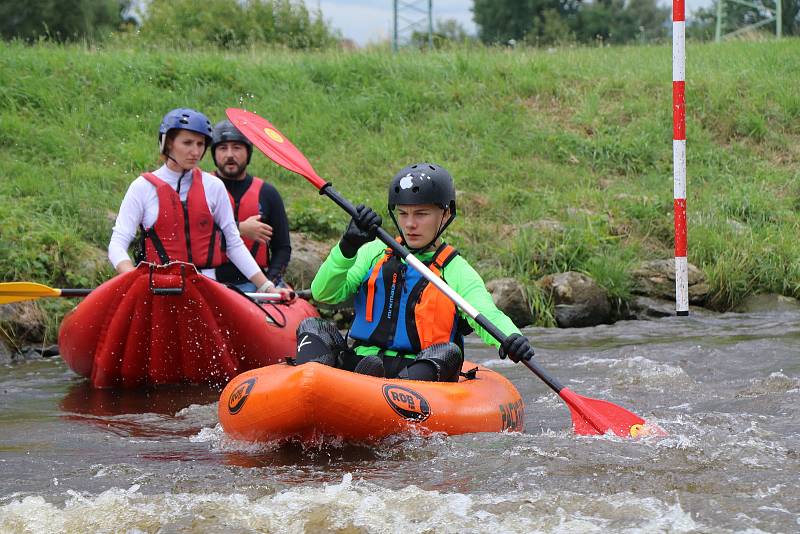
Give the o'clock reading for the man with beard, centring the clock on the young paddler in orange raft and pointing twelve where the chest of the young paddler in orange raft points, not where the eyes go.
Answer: The man with beard is roughly at 4 o'clock from the young paddler in orange raft.

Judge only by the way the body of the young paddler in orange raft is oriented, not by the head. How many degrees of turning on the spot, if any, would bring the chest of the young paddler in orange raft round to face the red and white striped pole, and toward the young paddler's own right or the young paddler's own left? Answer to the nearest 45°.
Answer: approximately 180°

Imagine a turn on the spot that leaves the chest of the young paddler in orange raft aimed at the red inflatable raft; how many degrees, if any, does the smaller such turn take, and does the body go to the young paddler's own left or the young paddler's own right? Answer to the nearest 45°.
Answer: approximately 90° to the young paddler's own right

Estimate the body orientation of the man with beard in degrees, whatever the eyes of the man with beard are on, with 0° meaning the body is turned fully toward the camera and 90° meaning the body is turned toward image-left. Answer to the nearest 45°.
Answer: approximately 0°

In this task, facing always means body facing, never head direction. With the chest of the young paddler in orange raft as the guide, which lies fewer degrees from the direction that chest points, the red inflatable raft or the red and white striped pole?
the red inflatable raft

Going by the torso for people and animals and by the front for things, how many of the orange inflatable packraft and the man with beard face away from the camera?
0

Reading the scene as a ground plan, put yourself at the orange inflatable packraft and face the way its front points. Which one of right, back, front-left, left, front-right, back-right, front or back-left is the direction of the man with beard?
back-right

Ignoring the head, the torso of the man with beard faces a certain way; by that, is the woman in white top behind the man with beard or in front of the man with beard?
in front

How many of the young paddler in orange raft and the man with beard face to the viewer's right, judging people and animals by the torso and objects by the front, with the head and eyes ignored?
0

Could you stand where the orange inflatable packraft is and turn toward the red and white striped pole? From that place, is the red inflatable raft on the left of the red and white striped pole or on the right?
left

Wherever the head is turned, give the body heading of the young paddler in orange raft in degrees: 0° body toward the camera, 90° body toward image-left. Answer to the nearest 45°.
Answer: approximately 45°

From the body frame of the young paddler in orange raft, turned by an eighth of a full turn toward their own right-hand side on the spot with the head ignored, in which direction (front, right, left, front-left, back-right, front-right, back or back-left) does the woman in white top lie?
front-right

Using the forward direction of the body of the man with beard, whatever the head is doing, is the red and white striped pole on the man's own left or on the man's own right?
on the man's own left
